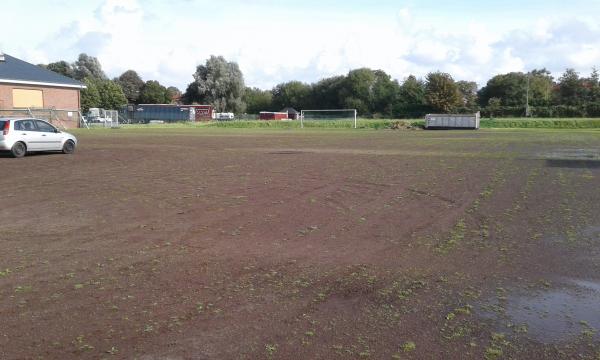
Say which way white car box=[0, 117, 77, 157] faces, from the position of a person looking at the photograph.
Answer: facing away from the viewer and to the right of the viewer
